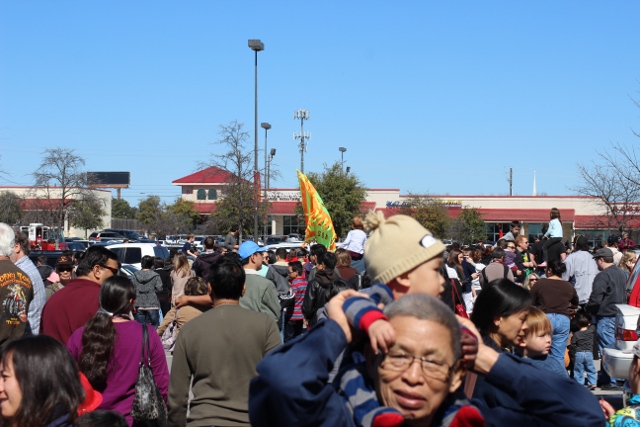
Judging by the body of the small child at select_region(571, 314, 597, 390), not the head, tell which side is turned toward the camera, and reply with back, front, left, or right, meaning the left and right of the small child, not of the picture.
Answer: back

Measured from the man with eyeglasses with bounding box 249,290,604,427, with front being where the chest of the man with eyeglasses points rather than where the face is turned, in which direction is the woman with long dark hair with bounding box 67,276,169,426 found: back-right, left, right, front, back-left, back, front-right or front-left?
back-right

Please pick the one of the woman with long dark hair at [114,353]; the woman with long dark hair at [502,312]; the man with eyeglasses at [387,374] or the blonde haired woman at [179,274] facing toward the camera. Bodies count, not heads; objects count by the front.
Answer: the man with eyeglasses

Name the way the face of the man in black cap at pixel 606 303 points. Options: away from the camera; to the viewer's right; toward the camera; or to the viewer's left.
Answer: to the viewer's left

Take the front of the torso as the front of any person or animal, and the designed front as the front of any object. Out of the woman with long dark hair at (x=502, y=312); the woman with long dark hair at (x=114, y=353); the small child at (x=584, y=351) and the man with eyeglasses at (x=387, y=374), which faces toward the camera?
the man with eyeglasses

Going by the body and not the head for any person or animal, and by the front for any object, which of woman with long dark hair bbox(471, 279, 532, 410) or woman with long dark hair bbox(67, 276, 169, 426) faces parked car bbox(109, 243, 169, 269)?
woman with long dark hair bbox(67, 276, 169, 426)

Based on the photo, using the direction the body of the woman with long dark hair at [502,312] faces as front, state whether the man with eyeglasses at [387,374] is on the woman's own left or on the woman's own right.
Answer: on the woman's own right

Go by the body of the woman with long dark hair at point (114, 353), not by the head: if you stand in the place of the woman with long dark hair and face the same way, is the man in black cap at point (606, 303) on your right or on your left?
on your right

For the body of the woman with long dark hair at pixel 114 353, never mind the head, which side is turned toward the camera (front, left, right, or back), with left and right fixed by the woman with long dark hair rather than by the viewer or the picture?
back
